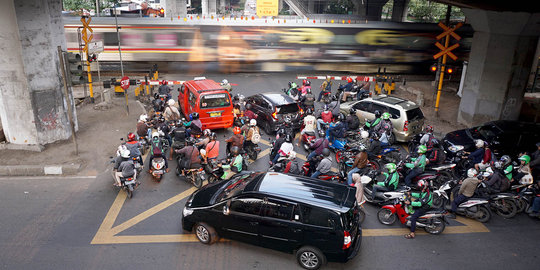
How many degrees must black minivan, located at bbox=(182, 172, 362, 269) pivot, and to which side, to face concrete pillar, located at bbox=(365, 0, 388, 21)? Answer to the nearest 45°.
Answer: approximately 45° to its right

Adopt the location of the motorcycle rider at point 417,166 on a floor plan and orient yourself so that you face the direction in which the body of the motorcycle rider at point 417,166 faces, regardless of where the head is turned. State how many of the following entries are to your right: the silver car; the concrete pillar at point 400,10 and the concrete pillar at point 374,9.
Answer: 3

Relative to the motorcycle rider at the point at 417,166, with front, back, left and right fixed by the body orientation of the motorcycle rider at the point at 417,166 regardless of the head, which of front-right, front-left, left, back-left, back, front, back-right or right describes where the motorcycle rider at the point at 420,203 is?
left

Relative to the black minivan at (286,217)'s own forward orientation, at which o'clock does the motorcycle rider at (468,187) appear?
The motorcycle rider is roughly at 4 o'clock from the black minivan.

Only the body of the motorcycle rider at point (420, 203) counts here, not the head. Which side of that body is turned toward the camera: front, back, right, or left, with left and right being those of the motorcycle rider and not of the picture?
left

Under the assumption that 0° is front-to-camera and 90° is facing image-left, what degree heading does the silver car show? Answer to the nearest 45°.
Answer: approximately 135°

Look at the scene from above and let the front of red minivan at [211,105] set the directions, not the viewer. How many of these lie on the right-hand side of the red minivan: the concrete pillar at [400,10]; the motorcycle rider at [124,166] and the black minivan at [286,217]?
1

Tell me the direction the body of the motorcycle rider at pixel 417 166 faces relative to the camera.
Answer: to the viewer's left

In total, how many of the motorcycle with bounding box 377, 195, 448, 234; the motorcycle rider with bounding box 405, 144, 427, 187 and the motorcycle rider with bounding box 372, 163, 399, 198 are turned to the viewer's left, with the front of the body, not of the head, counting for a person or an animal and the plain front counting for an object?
3

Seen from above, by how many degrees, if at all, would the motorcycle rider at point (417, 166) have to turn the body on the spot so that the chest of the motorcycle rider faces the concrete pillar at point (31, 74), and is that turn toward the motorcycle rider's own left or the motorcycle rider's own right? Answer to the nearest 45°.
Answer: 0° — they already face it

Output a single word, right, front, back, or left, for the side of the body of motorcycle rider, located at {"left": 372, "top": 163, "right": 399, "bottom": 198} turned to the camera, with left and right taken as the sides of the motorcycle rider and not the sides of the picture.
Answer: left

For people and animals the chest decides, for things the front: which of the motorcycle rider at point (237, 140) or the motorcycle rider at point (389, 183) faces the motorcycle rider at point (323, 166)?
the motorcycle rider at point (389, 183)

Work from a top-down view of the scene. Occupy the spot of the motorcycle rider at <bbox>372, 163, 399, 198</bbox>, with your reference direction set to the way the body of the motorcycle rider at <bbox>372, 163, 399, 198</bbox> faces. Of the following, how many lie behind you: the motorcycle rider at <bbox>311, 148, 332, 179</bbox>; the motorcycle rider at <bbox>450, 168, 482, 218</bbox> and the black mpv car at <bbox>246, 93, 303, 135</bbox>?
1
